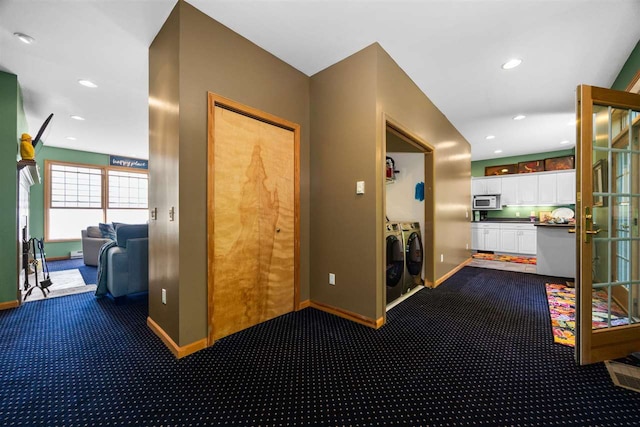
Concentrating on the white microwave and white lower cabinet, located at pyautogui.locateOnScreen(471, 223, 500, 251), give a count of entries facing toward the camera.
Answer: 2

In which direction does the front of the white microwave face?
toward the camera

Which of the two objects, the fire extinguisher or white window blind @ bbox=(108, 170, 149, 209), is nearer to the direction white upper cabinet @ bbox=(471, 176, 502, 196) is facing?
the fire extinguisher

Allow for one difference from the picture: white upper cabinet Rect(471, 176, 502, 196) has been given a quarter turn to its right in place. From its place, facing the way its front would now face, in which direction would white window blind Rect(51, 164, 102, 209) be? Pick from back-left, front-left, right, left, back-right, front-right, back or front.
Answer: front-left

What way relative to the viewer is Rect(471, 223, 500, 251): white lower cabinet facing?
toward the camera

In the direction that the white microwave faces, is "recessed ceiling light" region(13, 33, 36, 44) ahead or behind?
ahead

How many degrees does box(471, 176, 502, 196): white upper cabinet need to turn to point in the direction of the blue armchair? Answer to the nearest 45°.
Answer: approximately 45° to its right

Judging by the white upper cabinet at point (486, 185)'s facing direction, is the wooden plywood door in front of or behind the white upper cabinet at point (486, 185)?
in front

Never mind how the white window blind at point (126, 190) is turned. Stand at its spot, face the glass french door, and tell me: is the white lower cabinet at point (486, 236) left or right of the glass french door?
left

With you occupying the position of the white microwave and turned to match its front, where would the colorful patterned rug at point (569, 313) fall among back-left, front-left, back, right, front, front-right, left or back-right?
front

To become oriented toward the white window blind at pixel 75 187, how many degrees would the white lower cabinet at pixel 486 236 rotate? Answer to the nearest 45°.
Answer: approximately 45° to its right

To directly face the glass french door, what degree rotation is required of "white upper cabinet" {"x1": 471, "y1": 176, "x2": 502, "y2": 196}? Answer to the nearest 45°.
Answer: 0° — it already faces it

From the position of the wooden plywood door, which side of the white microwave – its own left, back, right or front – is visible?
front
